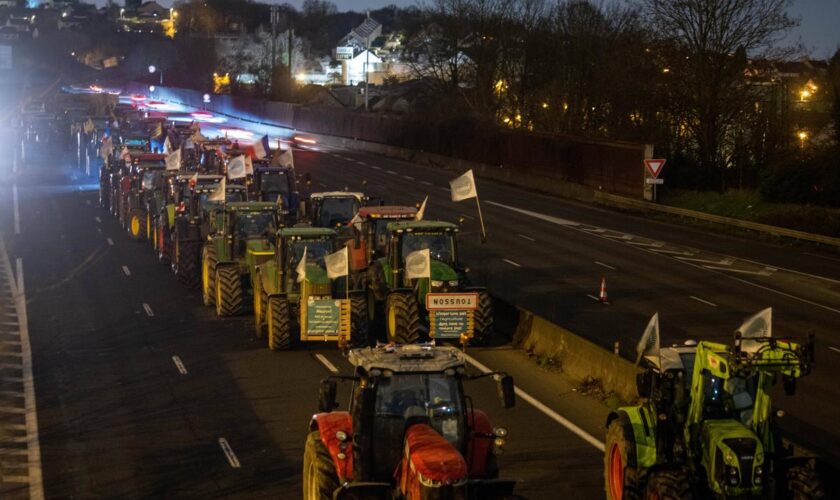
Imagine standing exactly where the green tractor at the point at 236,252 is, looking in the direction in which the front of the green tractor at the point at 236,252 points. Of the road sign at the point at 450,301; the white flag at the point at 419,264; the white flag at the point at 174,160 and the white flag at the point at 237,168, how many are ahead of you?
2
